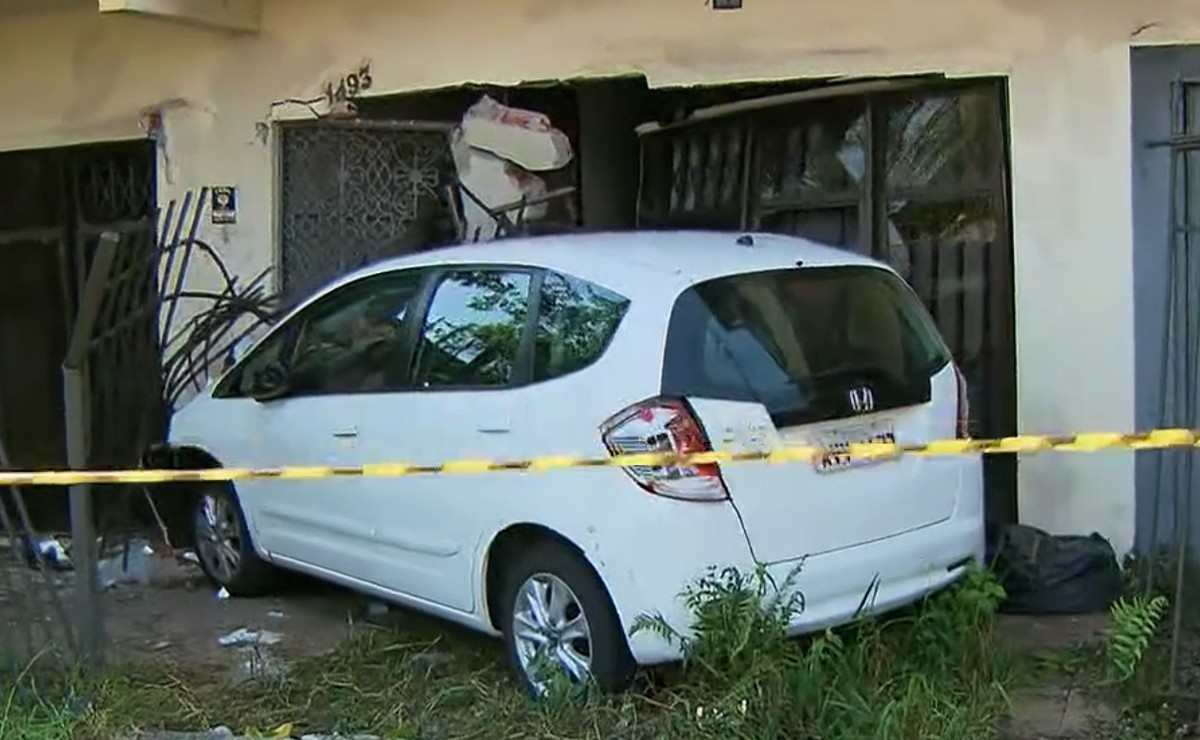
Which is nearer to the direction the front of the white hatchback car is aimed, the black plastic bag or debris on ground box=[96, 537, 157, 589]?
the debris on ground

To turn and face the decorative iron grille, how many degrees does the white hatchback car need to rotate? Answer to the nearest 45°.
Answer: approximately 45° to its right

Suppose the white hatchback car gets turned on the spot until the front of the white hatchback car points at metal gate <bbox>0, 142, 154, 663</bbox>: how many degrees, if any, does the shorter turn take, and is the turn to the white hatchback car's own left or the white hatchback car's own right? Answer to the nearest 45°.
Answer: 0° — it already faces it

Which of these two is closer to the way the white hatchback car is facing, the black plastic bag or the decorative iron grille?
the decorative iron grille

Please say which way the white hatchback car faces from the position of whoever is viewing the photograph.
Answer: facing away from the viewer and to the left of the viewer

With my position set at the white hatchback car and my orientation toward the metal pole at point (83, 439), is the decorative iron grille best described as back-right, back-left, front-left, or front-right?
front-right

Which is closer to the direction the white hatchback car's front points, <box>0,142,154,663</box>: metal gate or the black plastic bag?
the metal gate

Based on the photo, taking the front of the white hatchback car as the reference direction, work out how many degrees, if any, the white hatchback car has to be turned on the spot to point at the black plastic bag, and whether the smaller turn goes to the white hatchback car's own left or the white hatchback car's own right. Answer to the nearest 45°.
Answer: approximately 90° to the white hatchback car's own right
